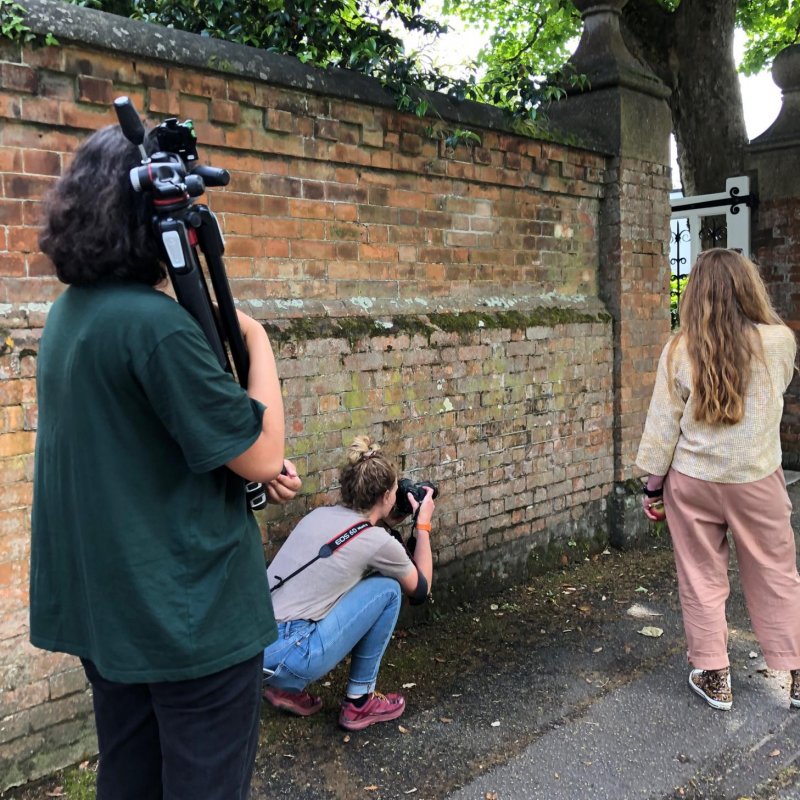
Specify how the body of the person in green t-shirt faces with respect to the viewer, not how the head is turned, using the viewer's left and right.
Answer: facing away from the viewer and to the right of the viewer

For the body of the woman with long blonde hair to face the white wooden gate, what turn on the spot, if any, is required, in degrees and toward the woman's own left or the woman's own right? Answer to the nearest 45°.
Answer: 0° — they already face it

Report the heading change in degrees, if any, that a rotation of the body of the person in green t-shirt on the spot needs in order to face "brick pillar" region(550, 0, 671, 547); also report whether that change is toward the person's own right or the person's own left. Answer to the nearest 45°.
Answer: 0° — they already face it

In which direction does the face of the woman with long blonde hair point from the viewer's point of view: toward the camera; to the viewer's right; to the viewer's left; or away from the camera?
away from the camera

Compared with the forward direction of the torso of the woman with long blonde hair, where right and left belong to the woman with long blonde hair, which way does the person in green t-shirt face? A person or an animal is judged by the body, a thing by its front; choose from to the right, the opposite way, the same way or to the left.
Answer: the same way

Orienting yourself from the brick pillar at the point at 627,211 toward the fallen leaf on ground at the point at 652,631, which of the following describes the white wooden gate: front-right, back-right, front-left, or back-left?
back-left

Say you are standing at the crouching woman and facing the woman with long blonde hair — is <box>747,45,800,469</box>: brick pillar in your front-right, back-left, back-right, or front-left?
front-left

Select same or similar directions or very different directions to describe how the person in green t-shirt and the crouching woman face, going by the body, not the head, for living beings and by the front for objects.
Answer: same or similar directions

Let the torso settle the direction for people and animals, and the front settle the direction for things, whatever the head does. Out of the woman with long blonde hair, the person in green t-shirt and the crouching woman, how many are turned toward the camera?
0

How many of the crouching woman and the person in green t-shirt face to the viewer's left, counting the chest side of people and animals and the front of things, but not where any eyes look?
0

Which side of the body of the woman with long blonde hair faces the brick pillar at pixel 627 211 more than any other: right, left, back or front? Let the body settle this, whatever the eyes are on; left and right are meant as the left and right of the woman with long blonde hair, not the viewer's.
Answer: front

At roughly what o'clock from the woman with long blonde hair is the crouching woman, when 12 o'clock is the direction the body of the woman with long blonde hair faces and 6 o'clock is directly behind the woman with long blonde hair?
The crouching woman is roughly at 8 o'clock from the woman with long blonde hair.

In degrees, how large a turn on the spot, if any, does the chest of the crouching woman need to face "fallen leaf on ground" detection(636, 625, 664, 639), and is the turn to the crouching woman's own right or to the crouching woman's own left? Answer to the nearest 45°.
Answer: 0° — they already face it

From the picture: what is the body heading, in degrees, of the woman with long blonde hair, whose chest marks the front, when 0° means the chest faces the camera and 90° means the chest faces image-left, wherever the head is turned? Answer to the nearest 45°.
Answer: approximately 180°

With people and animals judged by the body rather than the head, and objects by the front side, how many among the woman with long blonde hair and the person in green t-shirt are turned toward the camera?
0

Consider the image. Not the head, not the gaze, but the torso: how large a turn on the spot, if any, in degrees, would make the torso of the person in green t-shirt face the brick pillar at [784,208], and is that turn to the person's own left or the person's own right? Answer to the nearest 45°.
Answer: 0° — they already face it
